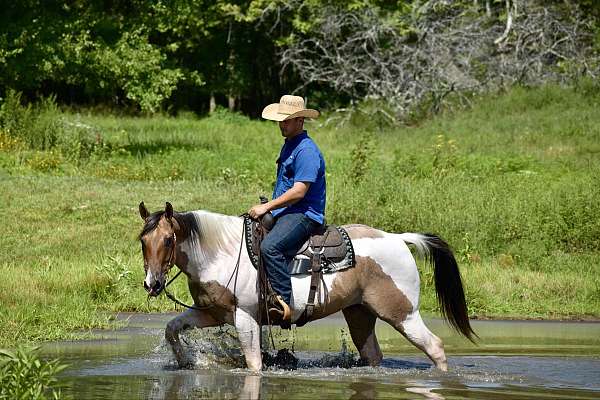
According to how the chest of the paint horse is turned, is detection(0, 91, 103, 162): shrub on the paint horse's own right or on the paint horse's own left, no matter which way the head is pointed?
on the paint horse's own right

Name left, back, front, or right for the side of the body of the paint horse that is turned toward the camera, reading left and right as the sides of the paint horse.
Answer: left
